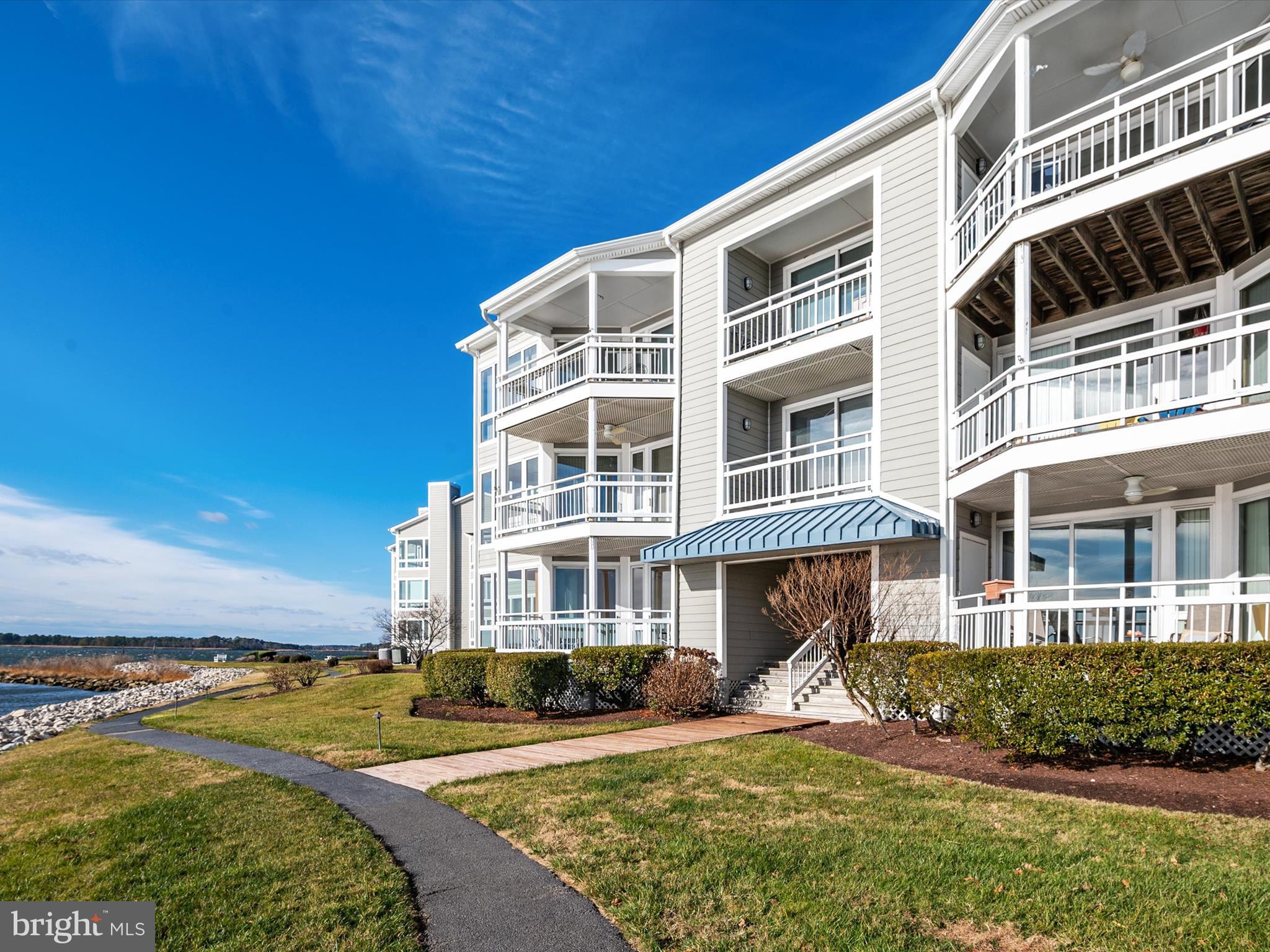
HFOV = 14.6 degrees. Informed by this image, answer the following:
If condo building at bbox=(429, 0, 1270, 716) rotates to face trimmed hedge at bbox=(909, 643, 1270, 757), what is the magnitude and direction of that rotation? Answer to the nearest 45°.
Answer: approximately 45° to its left

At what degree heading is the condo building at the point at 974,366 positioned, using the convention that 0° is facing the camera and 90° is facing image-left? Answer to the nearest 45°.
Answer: approximately 45°
